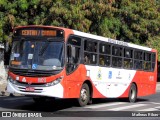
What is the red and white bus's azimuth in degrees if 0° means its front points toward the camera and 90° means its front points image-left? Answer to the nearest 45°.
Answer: approximately 45°
